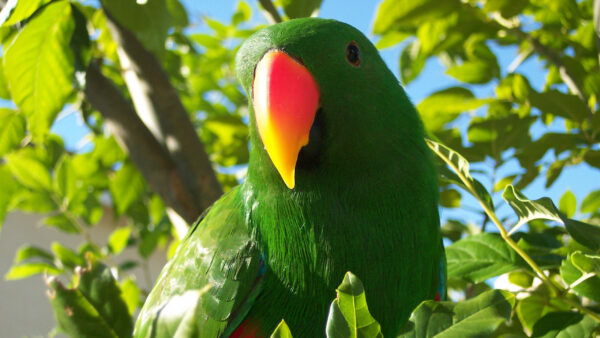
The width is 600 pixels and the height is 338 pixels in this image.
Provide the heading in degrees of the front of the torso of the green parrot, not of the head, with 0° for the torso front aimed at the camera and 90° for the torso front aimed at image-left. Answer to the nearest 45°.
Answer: approximately 315°

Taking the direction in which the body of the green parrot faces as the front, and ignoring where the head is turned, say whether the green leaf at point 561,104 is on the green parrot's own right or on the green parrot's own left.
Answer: on the green parrot's own left

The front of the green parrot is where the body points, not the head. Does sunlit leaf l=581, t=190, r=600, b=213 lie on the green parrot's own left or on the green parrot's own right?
on the green parrot's own left

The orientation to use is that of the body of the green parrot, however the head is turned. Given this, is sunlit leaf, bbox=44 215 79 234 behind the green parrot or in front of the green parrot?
behind

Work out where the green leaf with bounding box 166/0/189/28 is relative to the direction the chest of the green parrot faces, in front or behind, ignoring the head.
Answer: behind

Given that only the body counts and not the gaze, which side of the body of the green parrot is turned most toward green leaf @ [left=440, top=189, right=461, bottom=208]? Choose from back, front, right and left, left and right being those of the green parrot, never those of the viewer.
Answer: left
